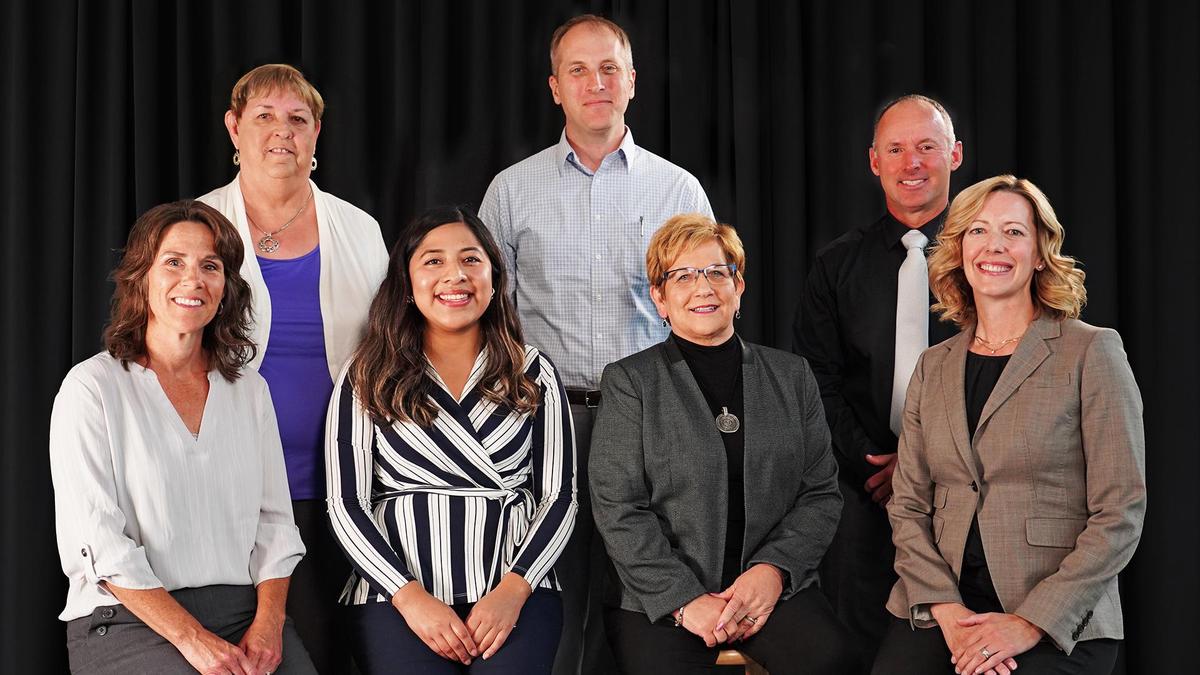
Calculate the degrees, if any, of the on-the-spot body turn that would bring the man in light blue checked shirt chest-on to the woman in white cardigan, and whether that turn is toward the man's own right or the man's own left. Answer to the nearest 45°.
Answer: approximately 45° to the man's own right

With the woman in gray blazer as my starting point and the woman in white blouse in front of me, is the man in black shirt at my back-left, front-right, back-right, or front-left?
back-right

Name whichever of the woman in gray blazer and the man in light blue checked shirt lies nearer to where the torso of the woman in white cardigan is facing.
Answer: the woman in gray blazer

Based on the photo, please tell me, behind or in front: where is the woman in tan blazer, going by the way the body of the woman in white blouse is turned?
in front

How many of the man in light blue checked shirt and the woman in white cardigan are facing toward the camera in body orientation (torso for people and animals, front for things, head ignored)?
2

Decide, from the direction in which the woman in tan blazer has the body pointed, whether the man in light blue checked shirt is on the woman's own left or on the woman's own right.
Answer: on the woman's own right

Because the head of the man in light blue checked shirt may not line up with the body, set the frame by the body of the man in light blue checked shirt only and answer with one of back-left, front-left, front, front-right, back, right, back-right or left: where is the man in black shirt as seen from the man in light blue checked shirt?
left

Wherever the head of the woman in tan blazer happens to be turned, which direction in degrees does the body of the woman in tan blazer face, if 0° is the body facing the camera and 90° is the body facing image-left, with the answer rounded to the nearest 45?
approximately 45°

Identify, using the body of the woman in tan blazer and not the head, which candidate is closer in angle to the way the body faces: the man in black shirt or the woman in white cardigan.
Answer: the woman in white cardigan
